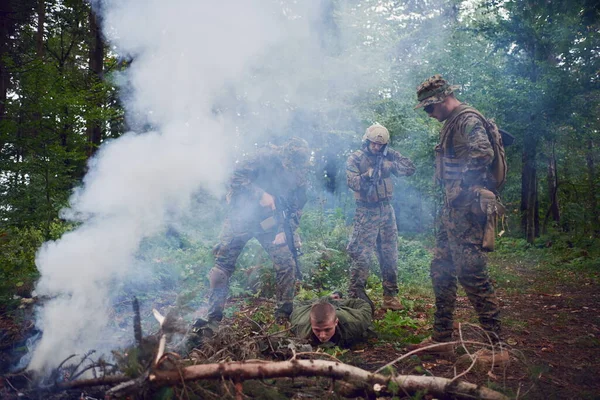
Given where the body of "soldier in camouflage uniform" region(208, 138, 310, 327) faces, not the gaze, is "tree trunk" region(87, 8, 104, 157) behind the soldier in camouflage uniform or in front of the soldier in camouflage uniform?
behind

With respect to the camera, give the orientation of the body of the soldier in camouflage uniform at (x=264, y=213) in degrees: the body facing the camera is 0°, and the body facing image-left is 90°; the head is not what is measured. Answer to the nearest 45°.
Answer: approximately 315°

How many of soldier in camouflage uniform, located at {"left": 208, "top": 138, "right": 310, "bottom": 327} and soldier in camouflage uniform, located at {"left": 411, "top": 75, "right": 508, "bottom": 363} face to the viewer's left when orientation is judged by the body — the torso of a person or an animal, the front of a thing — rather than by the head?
1

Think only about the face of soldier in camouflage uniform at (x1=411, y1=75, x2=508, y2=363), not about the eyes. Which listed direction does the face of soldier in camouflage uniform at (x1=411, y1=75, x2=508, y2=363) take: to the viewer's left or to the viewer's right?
to the viewer's left

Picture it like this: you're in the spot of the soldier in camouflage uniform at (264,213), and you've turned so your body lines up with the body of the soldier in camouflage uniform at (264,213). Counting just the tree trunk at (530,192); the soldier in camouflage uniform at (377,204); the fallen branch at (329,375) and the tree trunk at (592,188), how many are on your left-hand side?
3

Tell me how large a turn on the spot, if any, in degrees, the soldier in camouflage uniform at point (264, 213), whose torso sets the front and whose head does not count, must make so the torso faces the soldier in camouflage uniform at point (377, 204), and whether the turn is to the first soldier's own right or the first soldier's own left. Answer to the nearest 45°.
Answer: approximately 90° to the first soldier's own left

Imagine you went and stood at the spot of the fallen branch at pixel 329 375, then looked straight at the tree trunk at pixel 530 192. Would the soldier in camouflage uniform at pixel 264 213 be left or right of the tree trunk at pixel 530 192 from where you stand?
left

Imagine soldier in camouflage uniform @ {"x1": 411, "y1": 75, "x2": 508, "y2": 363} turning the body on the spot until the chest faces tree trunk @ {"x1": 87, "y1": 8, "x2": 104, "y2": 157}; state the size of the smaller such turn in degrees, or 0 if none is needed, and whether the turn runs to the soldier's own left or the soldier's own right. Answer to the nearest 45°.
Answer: approximately 45° to the soldier's own right

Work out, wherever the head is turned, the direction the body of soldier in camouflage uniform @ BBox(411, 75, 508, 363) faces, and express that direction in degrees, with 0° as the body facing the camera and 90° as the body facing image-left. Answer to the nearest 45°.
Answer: approximately 90°

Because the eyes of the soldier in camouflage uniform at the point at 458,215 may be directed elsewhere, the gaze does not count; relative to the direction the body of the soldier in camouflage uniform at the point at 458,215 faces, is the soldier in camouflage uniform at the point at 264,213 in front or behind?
in front
